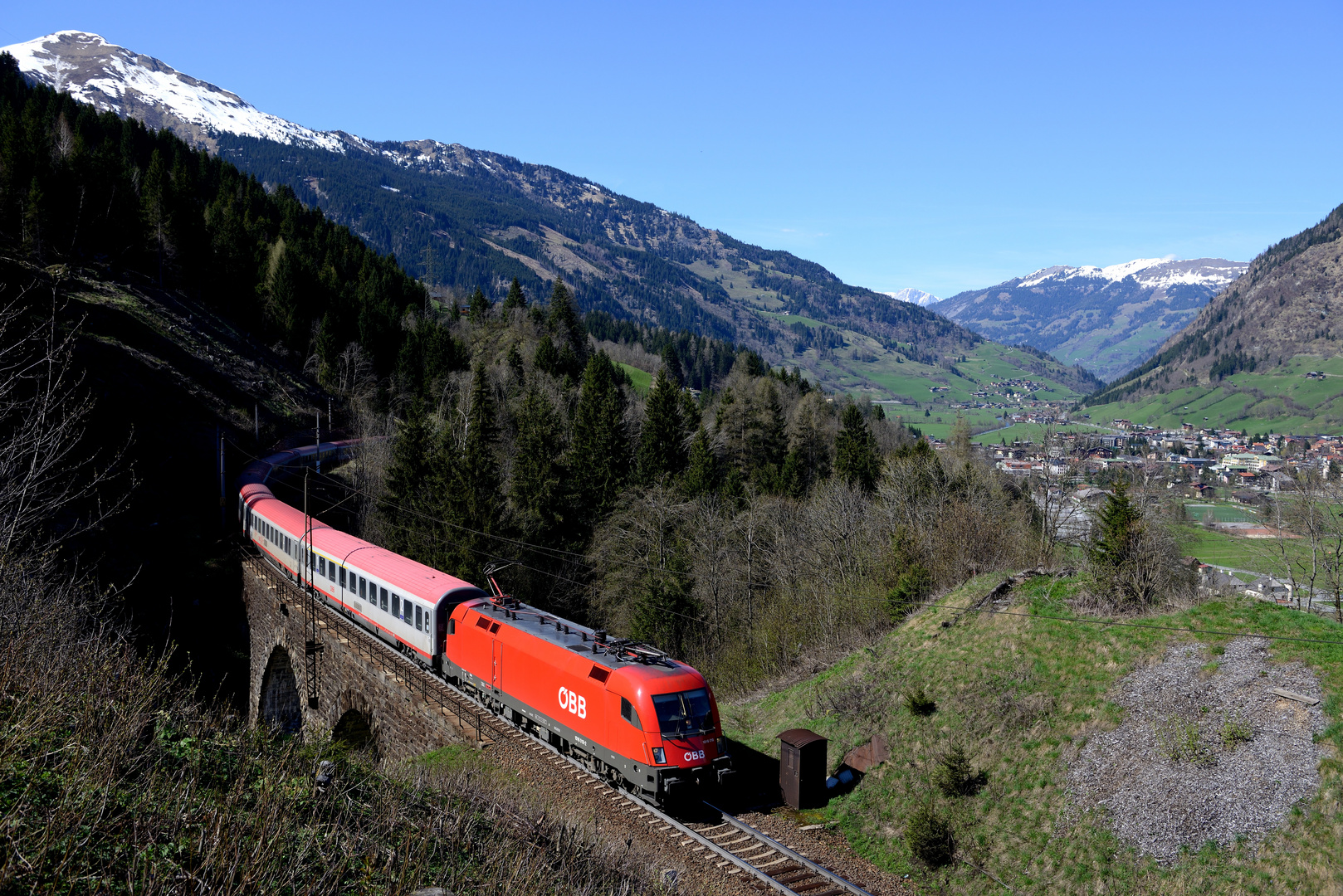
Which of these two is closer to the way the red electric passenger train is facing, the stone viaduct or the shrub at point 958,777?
the shrub

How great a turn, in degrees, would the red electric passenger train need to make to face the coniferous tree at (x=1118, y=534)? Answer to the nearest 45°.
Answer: approximately 45° to its left

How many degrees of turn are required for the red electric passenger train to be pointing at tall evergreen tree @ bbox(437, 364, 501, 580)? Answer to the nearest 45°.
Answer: approximately 135° to its left

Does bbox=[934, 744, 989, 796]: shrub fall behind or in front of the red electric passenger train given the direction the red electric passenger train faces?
in front

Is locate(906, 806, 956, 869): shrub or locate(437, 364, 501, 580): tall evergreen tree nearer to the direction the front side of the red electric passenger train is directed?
the shrub

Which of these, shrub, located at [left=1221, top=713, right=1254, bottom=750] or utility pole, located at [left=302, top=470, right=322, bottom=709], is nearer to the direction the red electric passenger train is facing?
the shrub

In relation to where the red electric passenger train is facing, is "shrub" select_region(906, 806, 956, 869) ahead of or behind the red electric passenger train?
ahead

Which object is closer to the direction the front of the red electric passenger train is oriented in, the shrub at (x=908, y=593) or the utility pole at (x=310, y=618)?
the shrub

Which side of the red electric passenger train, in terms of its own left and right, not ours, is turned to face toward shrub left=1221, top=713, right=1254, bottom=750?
front

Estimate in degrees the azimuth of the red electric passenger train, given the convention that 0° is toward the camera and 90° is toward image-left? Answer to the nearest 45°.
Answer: approximately 315°
